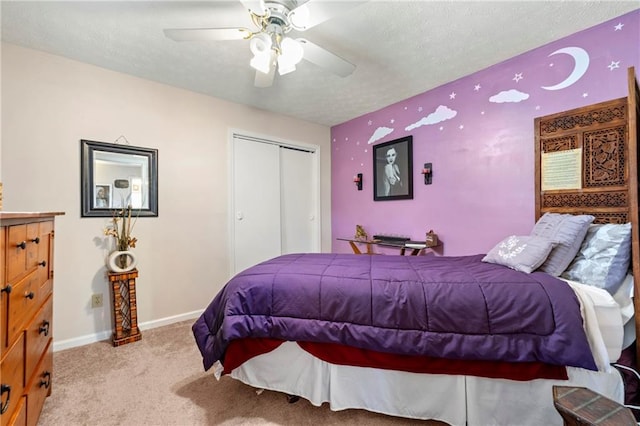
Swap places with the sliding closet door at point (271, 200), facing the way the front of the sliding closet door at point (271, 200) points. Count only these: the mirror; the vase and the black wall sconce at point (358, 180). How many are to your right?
2

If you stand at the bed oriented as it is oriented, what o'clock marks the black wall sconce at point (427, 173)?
The black wall sconce is roughly at 3 o'clock from the bed.

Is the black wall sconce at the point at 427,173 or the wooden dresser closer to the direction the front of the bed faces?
the wooden dresser

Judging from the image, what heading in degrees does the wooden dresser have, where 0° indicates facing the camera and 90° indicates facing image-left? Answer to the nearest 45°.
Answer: approximately 270°

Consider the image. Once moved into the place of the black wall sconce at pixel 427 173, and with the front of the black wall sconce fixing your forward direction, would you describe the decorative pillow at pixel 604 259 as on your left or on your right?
on your left

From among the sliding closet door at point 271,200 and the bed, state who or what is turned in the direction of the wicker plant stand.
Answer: the bed

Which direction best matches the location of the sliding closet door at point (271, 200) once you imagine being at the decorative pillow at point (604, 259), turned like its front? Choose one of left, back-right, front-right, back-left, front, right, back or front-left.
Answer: front-right

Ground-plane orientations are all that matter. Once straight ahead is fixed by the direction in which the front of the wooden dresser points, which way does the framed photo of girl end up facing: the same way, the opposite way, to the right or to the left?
the opposite way

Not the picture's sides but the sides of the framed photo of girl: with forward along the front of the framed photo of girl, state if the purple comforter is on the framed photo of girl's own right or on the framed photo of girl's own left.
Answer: on the framed photo of girl's own left

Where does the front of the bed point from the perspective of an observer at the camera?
facing to the left of the viewer

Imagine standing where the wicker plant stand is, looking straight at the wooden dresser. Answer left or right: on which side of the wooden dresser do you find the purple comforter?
left

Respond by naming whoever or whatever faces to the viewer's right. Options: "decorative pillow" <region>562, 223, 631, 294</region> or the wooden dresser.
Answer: the wooden dresser
